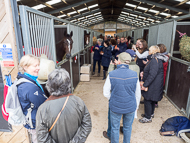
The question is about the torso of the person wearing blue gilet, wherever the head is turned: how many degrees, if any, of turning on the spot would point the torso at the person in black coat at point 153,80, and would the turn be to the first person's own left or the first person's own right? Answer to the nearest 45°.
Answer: approximately 45° to the first person's own right

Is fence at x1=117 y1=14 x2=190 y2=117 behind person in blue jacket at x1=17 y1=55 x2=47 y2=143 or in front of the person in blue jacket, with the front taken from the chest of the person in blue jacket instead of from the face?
in front

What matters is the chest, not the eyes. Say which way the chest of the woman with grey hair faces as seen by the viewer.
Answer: away from the camera

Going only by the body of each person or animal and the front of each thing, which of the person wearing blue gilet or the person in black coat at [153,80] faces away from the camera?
the person wearing blue gilet

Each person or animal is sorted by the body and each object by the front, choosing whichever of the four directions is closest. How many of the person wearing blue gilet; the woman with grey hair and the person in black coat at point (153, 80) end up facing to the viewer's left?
1

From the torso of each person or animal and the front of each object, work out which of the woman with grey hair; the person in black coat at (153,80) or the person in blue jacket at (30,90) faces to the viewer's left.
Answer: the person in black coat

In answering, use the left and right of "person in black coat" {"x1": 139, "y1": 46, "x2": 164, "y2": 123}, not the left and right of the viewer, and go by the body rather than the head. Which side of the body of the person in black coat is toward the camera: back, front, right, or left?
left

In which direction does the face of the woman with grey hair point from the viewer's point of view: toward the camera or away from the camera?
away from the camera

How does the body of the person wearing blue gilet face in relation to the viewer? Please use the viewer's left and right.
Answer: facing away from the viewer

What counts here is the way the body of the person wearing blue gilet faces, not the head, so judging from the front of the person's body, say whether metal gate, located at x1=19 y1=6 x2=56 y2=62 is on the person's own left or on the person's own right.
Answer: on the person's own left

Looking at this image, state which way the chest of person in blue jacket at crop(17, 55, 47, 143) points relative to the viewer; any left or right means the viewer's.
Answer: facing to the right of the viewer

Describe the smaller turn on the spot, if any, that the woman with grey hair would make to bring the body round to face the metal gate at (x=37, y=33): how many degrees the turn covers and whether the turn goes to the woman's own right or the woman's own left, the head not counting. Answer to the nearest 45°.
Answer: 0° — they already face it

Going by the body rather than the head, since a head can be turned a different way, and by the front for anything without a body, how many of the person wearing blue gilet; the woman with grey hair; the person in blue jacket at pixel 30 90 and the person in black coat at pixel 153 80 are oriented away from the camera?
2
